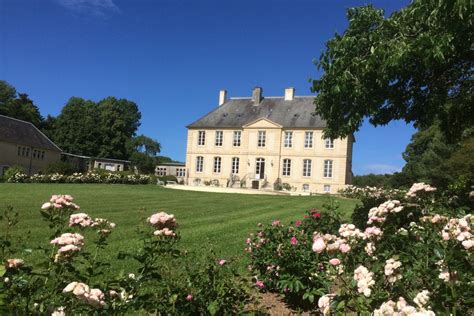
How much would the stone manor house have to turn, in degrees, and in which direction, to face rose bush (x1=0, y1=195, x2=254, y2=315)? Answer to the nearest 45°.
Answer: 0° — it already faces it

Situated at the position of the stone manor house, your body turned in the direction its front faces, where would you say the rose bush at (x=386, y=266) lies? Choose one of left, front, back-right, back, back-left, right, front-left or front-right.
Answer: front

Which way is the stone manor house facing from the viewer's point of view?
toward the camera

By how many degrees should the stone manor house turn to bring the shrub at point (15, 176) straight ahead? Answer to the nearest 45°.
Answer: approximately 45° to its right

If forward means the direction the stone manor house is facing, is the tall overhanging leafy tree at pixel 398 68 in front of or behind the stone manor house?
in front

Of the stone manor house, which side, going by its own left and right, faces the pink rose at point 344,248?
front

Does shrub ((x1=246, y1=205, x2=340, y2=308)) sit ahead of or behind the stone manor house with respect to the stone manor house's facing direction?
ahead

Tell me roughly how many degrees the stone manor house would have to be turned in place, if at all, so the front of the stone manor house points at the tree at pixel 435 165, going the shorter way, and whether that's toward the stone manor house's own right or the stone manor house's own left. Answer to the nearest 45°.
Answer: approximately 45° to the stone manor house's own left

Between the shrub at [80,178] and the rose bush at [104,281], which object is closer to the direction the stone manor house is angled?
the rose bush
